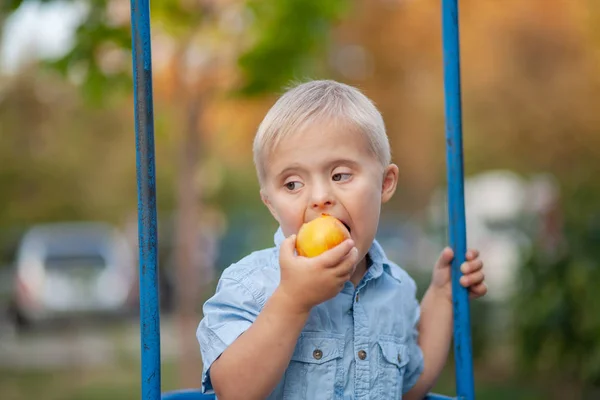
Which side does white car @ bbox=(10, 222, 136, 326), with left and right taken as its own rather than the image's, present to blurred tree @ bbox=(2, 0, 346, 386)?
back
